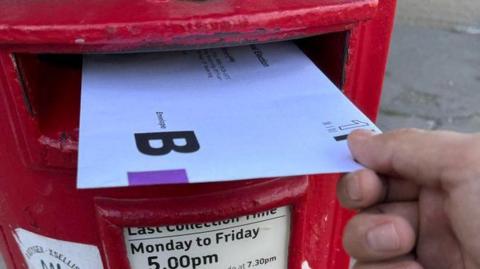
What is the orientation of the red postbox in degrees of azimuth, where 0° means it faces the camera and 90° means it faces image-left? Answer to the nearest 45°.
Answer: approximately 0°
